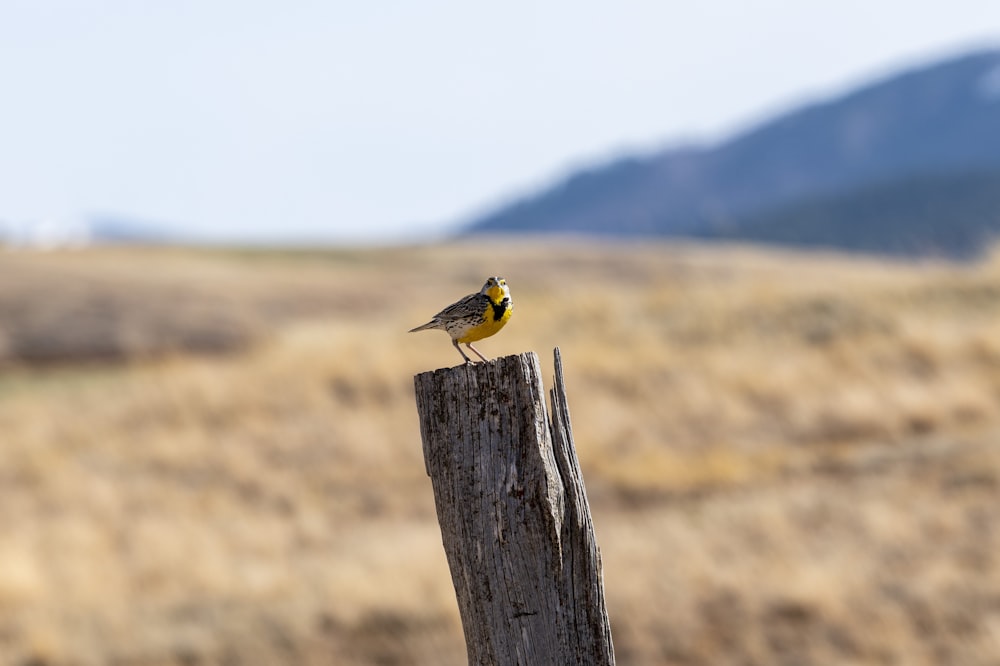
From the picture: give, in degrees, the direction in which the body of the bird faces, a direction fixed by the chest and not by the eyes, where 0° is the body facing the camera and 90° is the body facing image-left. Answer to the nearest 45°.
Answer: approximately 315°
